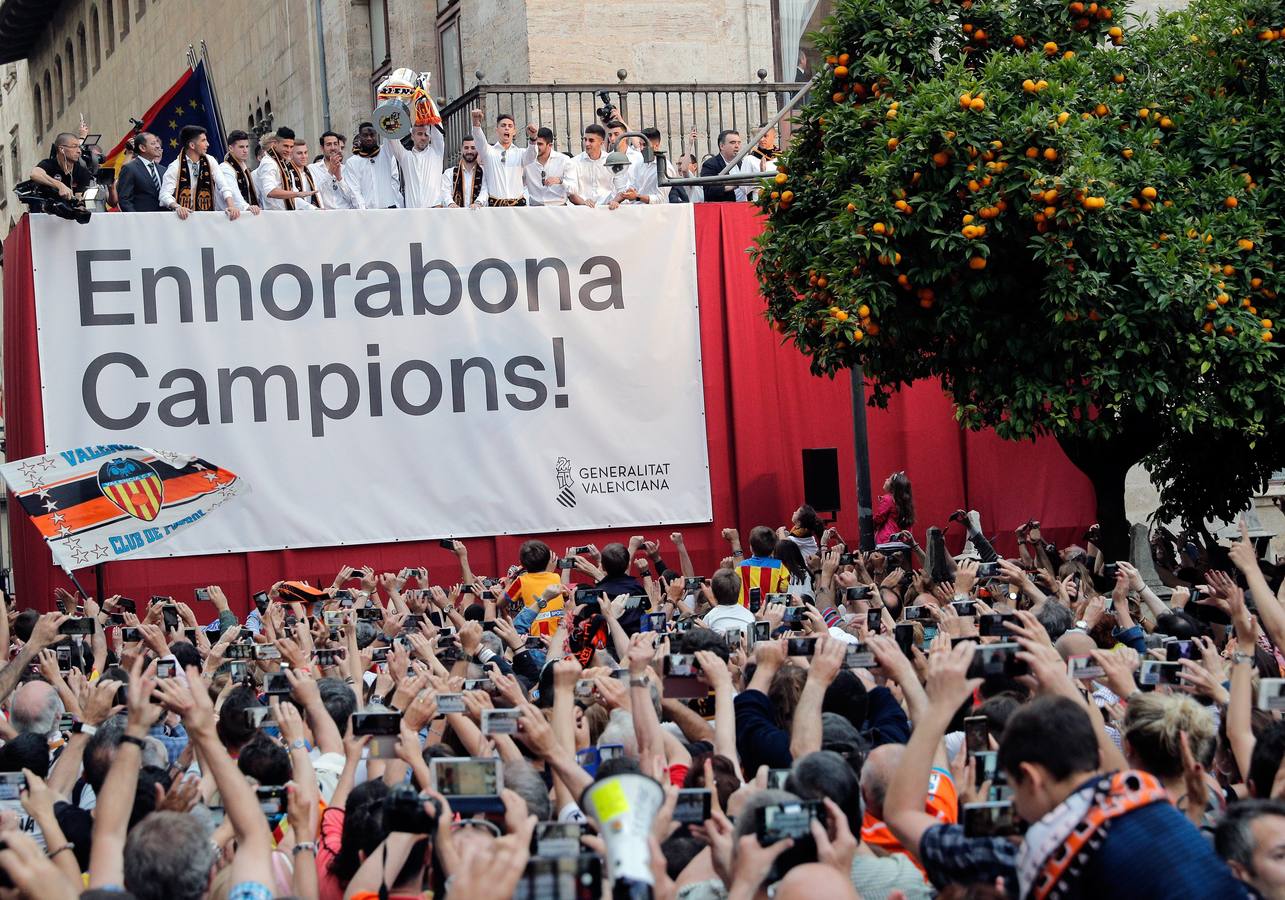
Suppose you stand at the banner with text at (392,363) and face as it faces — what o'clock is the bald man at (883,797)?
The bald man is roughly at 12 o'clock from the banner with text.

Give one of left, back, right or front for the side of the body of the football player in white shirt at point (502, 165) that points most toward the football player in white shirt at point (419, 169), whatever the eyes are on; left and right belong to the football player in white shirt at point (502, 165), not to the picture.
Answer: right

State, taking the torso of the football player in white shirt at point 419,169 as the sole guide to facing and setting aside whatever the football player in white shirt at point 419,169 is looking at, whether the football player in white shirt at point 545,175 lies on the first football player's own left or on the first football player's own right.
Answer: on the first football player's own left

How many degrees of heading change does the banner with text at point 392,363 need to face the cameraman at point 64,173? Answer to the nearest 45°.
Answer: approximately 90° to its right

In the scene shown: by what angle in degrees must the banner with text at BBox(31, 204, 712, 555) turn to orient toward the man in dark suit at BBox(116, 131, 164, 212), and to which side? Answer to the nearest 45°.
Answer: approximately 90° to its right

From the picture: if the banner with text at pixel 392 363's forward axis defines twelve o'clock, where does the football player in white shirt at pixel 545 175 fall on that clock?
The football player in white shirt is roughly at 8 o'clock from the banner with text.
